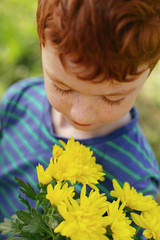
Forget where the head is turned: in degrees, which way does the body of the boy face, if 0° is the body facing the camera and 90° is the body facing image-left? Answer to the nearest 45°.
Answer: approximately 0°
